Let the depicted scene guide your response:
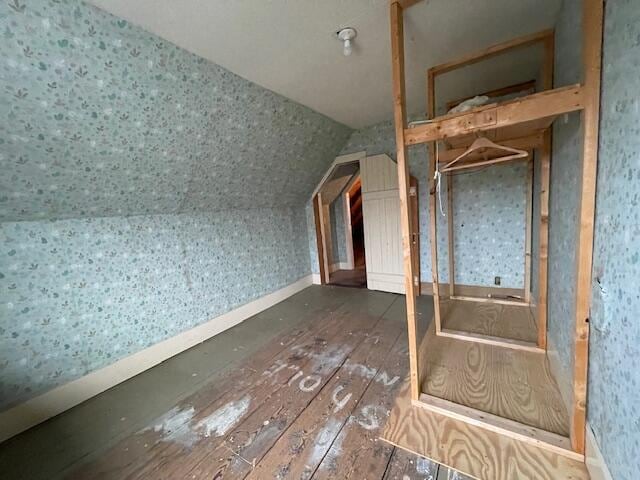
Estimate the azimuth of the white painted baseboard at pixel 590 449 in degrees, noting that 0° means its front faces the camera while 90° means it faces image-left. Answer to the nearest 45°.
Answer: approximately 90°

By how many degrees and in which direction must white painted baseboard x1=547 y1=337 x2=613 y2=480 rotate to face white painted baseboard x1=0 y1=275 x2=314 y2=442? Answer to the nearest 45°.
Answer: approximately 45° to its left
